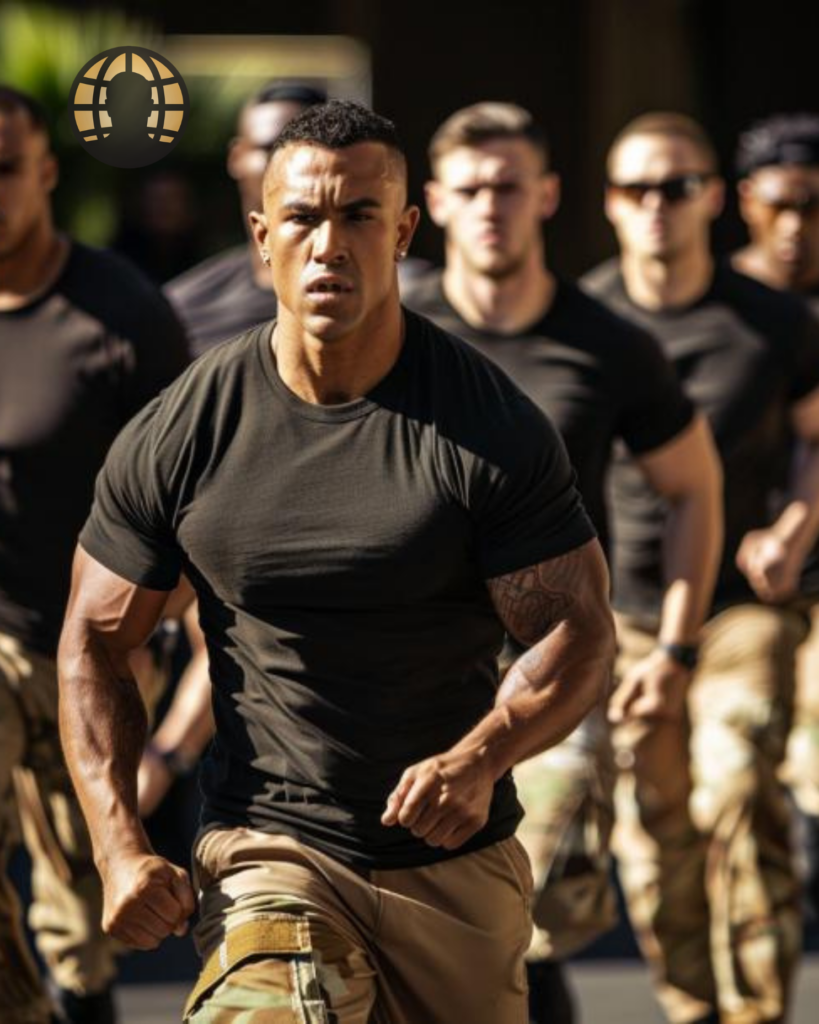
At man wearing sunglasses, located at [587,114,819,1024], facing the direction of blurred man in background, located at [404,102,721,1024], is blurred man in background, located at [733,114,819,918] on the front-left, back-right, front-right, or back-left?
back-right

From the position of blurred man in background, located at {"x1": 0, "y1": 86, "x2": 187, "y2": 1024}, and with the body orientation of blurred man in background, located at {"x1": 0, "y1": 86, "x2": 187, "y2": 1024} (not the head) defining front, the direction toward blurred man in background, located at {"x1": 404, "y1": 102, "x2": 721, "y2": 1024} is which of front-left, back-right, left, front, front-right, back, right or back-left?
left

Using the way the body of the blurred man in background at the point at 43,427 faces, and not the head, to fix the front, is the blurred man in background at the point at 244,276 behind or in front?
behind

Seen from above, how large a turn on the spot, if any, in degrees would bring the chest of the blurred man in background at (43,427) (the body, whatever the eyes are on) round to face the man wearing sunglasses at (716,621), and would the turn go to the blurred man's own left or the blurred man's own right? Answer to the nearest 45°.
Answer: approximately 90° to the blurred man's own left

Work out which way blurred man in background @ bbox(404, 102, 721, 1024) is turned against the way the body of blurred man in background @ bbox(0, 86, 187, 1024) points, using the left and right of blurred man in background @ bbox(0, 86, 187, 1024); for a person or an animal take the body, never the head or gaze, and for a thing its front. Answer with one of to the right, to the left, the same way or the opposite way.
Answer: the same way

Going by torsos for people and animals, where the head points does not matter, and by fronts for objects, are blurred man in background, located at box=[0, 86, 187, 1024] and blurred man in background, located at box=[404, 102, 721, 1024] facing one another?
no

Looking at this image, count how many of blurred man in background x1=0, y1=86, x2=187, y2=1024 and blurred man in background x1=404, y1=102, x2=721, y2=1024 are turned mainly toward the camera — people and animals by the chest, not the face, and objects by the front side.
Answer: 2

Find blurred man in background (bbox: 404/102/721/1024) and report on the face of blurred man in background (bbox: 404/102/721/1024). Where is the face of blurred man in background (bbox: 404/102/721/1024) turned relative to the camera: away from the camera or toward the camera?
toward the camera

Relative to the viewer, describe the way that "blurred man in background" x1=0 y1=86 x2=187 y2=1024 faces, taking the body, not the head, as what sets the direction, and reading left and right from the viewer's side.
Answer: facing the viewer

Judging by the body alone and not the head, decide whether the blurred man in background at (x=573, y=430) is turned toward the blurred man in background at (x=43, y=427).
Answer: no

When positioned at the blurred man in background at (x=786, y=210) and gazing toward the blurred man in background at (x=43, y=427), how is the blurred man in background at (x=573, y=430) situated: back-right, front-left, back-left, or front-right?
front-left

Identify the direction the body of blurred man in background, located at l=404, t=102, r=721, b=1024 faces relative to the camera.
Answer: toward the camera
